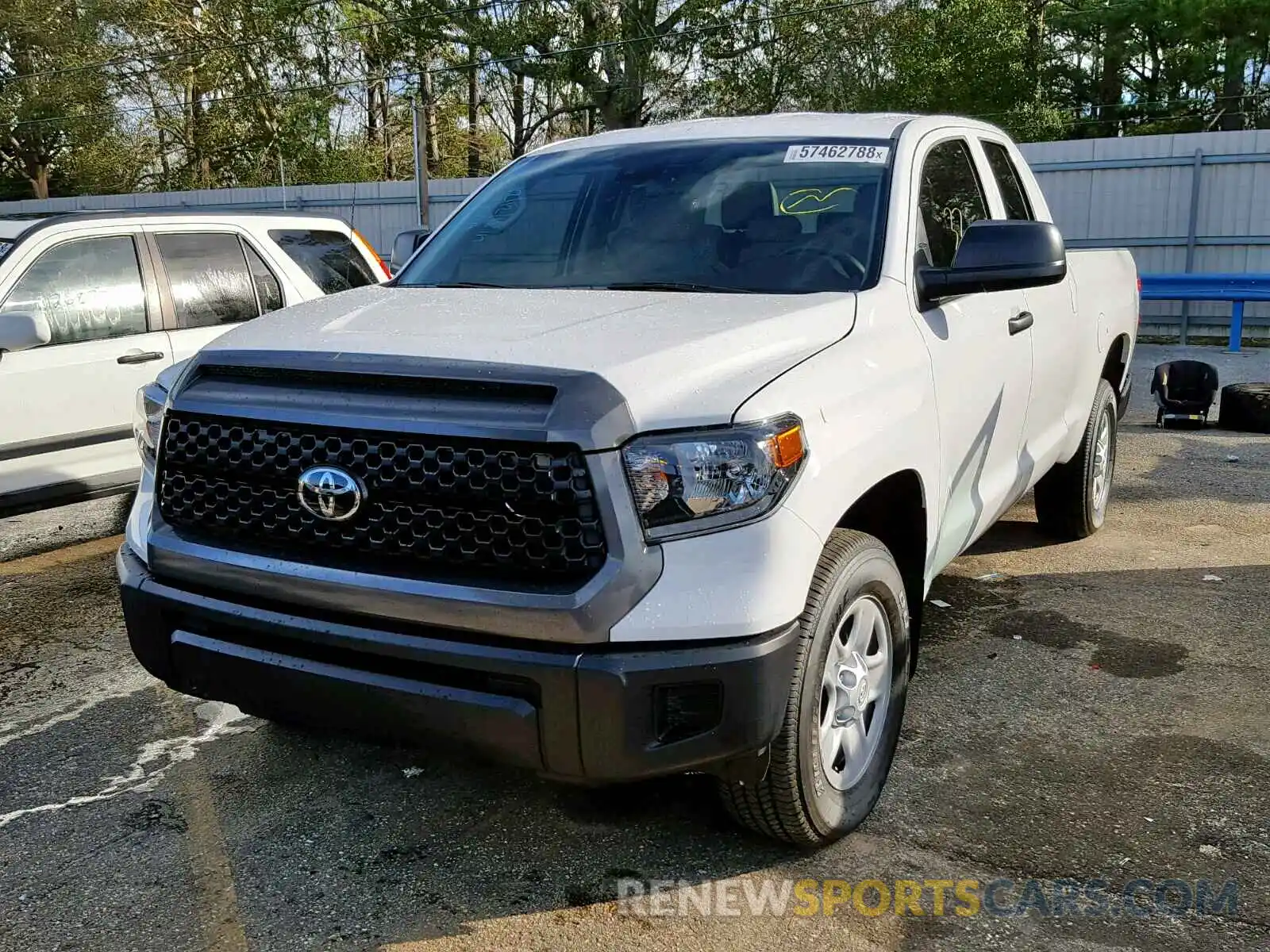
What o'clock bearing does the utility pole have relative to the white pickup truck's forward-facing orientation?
The utility pole is roughly at 4 o'clock from the white pickup truck.

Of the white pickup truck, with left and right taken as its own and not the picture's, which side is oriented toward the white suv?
right

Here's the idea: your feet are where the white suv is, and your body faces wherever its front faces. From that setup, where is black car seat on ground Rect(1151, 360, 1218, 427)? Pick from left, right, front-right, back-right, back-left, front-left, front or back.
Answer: back-left

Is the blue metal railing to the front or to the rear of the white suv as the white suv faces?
to the rear

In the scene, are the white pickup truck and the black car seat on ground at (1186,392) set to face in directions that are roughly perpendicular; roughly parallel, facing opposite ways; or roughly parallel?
roughly parallel

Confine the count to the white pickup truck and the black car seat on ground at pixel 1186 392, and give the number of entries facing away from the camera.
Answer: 0

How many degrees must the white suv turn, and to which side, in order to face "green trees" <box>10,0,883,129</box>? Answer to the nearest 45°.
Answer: approximately 135° to its right

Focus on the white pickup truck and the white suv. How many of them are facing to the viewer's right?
0

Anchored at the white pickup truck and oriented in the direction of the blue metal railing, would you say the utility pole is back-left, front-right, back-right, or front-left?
front-left

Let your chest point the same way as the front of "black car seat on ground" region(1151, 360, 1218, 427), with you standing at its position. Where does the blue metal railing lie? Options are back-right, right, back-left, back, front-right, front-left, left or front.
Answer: back

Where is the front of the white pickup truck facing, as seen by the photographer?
facing the viewer and to the left of the viewer

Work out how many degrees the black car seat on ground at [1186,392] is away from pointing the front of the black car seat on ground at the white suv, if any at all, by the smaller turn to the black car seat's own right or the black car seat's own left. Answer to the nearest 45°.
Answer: approximately 45° to the black car seat's own right

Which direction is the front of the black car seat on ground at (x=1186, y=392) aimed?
toward the camera

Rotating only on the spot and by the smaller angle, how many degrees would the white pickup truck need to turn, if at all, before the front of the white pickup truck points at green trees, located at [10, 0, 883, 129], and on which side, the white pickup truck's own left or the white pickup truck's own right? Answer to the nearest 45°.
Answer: approximately 135° to the white pickup truck's own right

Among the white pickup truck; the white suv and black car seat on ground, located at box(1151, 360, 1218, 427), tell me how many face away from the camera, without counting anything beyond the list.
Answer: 0
